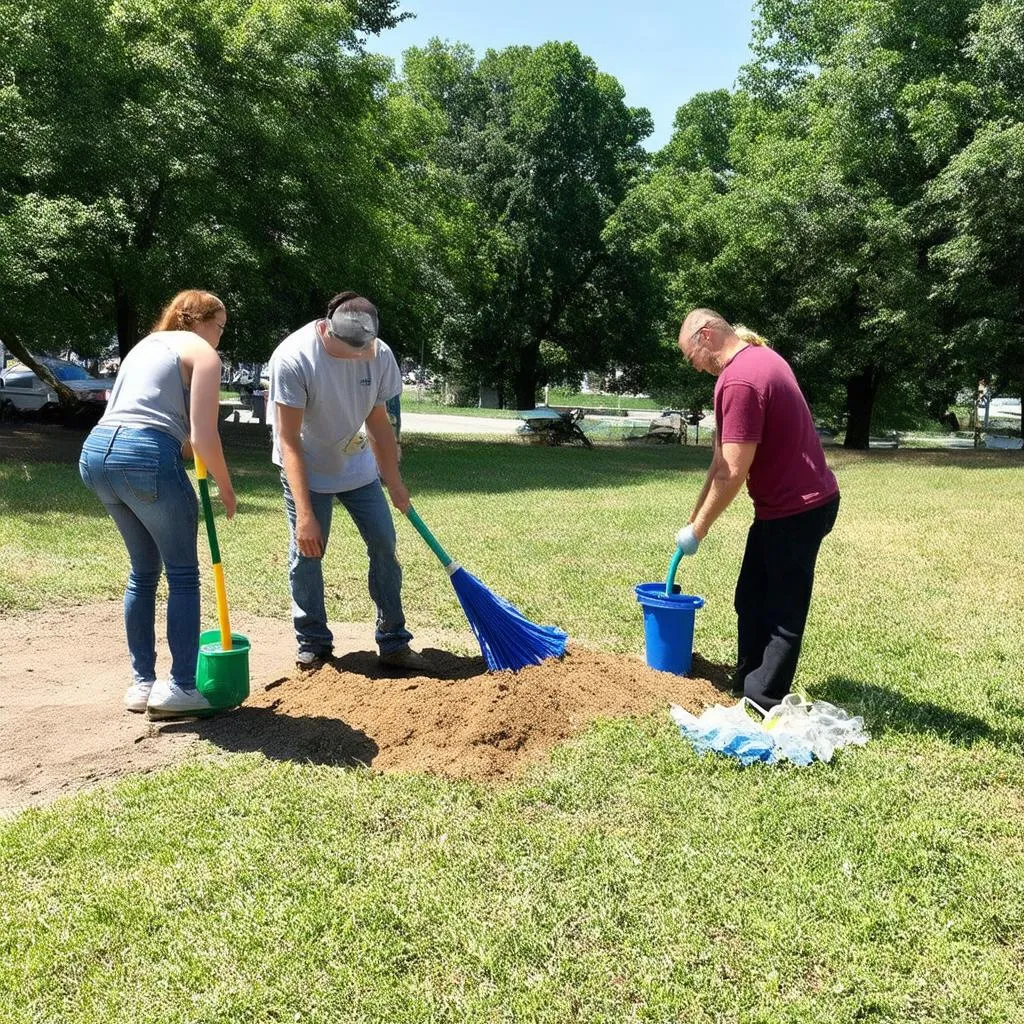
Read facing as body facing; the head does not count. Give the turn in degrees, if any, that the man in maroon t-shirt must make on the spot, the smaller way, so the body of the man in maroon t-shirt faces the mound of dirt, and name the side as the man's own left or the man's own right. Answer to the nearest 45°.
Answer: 0° — they already face it

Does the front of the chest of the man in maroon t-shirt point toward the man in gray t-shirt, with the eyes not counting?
yes

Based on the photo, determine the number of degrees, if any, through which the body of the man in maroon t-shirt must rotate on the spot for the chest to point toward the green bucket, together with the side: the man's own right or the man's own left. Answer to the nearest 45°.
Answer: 0° — they already face it

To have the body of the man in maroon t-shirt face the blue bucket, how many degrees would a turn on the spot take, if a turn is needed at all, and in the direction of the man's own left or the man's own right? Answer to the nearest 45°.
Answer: approximately 45° to the man's own right

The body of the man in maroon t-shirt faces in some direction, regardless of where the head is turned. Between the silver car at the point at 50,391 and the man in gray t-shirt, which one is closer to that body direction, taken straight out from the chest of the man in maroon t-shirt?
the man in gray t-shirt

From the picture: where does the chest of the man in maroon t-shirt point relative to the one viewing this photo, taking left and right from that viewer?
facing to the left of the viewer

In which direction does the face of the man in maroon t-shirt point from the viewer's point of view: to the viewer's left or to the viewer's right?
to the viewer's left

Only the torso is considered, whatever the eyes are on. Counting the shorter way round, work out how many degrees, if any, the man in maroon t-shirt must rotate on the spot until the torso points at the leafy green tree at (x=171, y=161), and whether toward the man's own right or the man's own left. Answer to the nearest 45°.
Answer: approximately 45° to the man's own right

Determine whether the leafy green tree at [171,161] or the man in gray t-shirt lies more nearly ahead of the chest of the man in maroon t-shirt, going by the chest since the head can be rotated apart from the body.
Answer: the man in gray t-shirt
